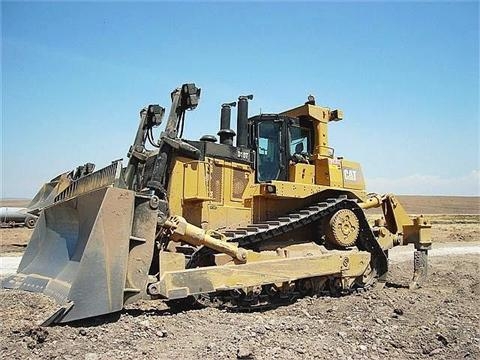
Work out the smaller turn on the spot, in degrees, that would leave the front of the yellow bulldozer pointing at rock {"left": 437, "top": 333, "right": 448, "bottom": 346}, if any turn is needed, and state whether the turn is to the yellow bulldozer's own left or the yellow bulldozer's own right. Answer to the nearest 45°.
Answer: approximately 90° to the yellow bulldozer's own left

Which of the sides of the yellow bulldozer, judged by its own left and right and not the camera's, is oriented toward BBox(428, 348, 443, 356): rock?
left

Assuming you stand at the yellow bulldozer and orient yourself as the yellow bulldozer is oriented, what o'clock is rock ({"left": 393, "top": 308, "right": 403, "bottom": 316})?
The rock is roughly at 8 o'clock from the yellow bulldozer.

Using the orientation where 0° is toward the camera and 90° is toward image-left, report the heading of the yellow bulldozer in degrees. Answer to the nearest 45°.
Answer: approximately 45°
